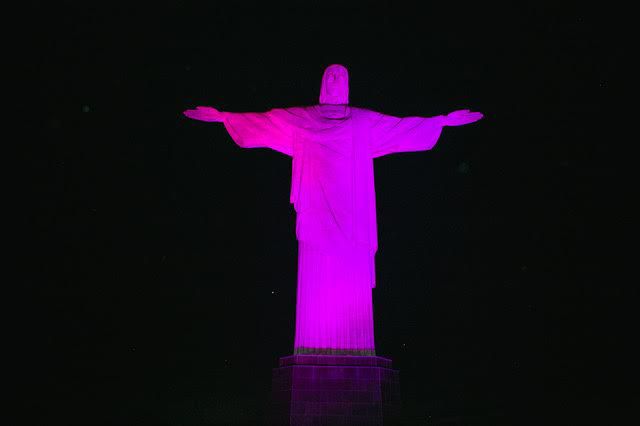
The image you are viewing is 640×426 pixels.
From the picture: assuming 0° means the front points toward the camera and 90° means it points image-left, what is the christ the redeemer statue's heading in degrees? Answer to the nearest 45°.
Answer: approximately 0°
